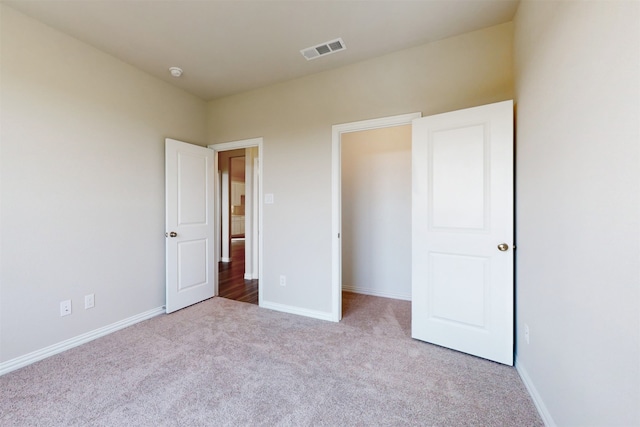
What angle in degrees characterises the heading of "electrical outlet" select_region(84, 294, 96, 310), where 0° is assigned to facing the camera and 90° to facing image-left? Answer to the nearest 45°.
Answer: approximately 315°

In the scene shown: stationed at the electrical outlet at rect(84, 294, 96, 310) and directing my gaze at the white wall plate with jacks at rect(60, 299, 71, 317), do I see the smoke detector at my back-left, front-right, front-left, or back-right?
back-left

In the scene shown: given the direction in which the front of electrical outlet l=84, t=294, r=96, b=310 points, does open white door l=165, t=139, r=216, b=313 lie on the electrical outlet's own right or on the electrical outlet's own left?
on the electrical outlet's own left

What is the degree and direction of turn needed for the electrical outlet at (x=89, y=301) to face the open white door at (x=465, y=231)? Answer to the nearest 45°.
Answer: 0° — it already faces it
